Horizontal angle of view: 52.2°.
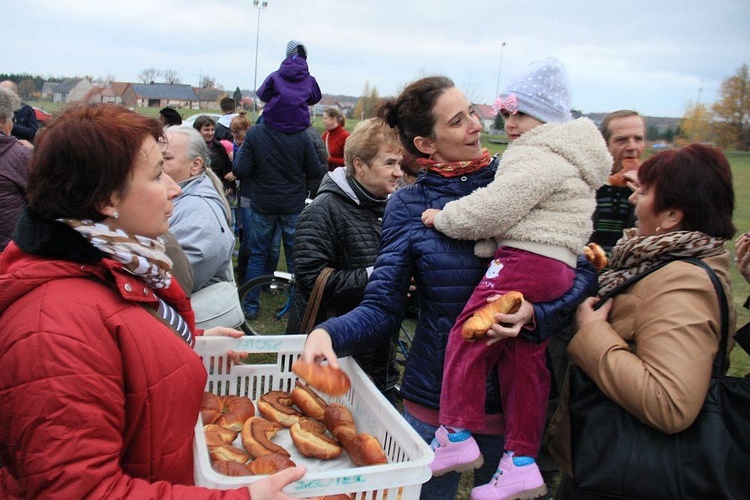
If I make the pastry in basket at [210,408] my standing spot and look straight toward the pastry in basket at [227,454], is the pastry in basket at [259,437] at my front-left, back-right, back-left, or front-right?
front-left

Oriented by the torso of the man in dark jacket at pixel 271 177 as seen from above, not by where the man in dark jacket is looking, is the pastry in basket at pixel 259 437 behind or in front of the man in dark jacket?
behind

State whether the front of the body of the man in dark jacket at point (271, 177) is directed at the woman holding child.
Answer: no

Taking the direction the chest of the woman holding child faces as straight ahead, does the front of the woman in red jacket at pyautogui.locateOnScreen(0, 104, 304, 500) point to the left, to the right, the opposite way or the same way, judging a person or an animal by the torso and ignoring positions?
to the left

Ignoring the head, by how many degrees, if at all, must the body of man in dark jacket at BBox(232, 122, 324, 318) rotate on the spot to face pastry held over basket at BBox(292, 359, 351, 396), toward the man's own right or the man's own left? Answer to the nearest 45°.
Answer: approximately 180°

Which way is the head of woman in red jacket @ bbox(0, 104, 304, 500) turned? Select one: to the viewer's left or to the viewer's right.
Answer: to the viewer's right

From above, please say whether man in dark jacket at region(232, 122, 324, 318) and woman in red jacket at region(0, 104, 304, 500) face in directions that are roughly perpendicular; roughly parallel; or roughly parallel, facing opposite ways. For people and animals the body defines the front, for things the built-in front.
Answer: roughly perpendicular

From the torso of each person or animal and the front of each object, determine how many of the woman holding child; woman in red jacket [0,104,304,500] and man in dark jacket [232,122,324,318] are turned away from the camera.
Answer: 1

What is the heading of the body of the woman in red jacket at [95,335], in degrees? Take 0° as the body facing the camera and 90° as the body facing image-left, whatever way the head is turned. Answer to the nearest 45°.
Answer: approximately 270°

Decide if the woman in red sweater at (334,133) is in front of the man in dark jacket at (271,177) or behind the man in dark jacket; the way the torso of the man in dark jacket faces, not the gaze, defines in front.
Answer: in front

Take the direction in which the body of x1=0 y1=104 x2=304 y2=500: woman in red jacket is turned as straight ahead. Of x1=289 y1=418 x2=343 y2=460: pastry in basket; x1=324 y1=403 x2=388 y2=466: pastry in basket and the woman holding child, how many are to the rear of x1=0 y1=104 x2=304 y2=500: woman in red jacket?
0

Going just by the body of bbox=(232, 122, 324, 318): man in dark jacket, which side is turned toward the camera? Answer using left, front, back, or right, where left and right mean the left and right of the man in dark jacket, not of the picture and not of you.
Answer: back

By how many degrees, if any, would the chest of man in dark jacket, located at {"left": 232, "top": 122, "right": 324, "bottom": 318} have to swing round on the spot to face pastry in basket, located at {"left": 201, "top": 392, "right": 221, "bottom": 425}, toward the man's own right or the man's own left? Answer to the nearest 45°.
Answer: approximately 180°

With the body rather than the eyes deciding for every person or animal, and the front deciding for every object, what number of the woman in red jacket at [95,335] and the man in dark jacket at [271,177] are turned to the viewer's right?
1

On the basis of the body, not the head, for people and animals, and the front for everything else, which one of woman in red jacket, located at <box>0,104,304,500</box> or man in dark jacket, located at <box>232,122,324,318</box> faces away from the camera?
the man in dark jacket
